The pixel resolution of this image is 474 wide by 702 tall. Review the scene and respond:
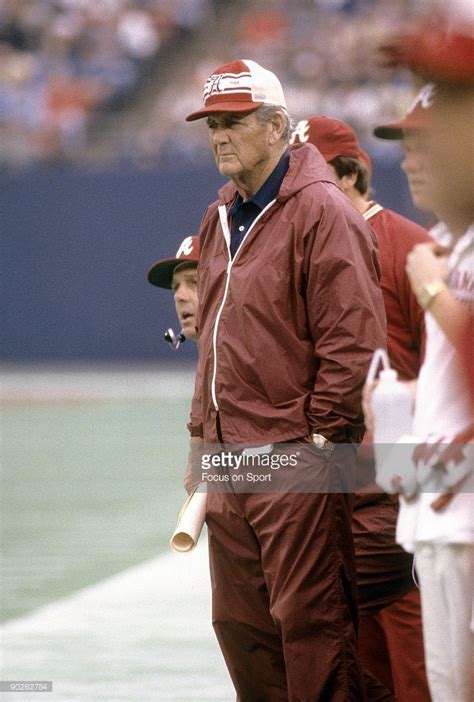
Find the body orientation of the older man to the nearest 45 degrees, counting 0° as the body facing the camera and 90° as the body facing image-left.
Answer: approximately 45°
